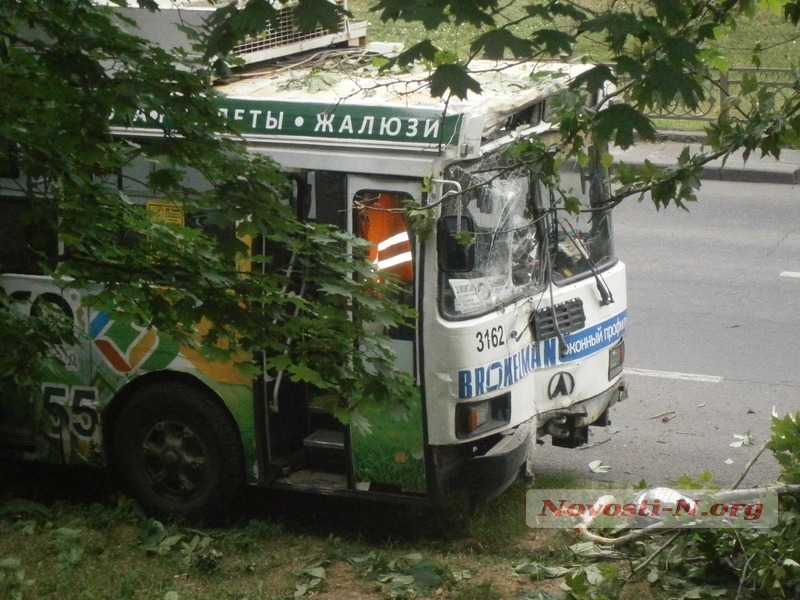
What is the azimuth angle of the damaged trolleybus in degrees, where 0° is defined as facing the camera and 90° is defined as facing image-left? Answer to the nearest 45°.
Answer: approximately 315°
